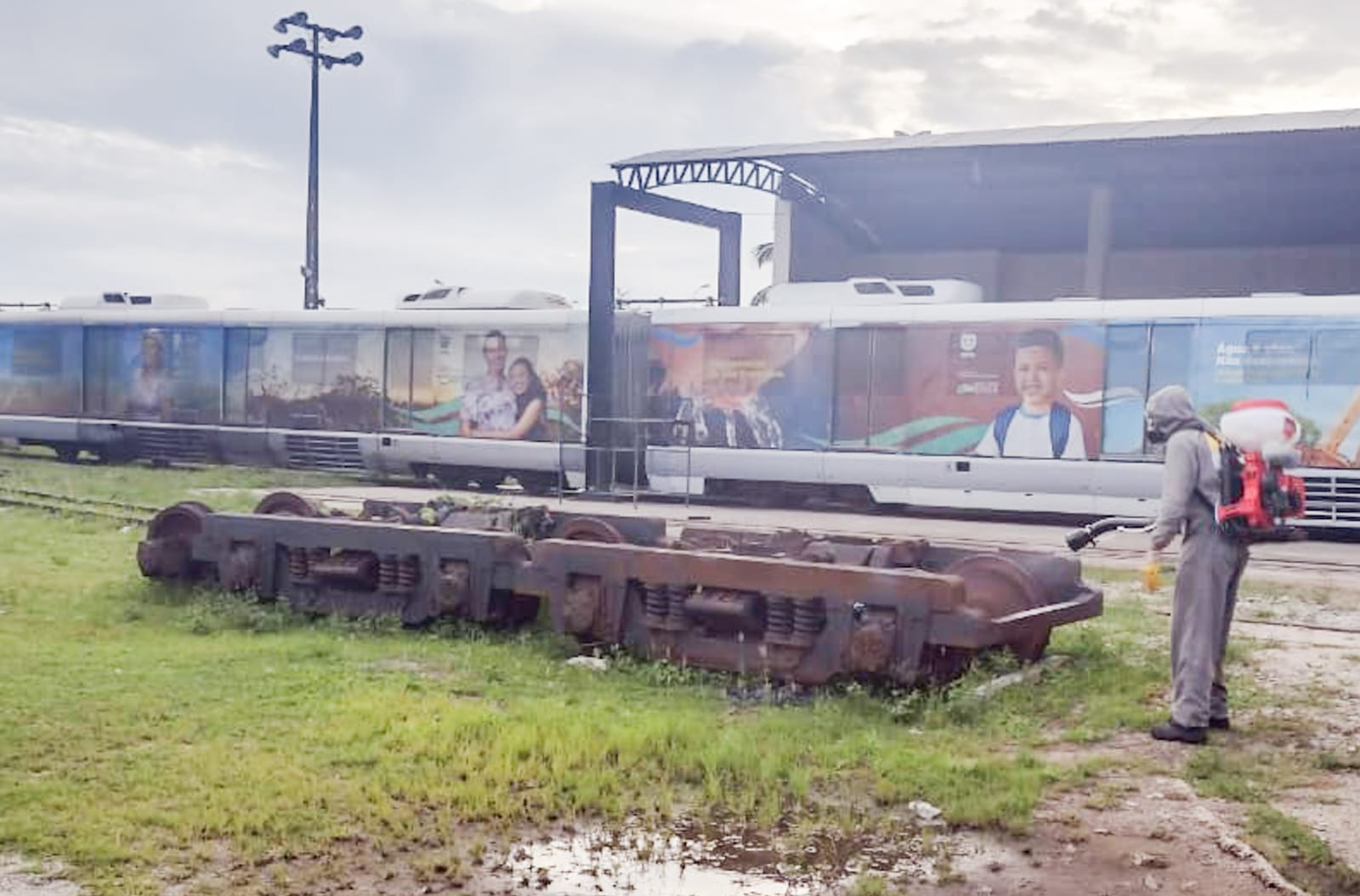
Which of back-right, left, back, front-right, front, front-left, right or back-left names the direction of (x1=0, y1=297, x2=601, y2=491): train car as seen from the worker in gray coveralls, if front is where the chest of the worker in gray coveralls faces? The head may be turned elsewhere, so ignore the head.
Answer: front-right

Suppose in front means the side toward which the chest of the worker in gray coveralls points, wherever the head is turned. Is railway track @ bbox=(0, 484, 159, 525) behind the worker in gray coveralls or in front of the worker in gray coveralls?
in front

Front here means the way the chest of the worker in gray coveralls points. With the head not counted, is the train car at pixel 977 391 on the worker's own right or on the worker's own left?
on the worker's own right

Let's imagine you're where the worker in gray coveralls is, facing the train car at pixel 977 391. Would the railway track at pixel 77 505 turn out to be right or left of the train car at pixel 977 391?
left

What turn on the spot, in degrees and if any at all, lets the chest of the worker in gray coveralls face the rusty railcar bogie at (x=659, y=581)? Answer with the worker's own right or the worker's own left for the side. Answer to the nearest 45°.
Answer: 0° — they already face it

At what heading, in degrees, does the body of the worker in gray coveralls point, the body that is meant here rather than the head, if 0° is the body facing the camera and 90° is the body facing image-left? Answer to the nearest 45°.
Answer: approximately 90°

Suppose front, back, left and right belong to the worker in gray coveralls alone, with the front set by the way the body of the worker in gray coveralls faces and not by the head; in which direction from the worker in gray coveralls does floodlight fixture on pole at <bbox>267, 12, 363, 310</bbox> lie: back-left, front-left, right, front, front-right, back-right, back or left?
front-right

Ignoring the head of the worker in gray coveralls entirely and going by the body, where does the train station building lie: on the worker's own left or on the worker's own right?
on the worker's own right

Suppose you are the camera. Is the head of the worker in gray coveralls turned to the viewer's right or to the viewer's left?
to the viewer's left

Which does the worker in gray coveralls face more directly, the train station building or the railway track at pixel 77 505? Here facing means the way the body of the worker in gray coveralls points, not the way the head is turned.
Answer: the railway track
